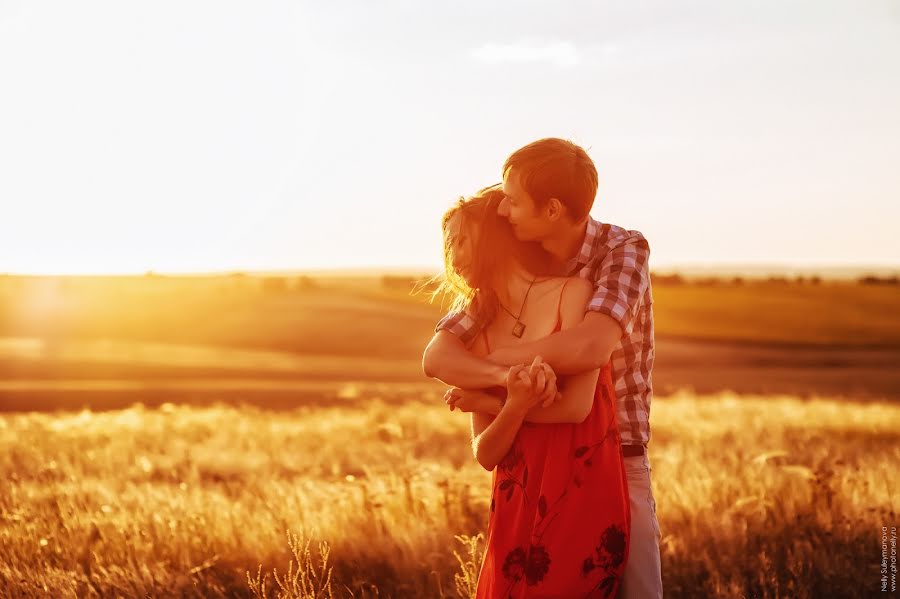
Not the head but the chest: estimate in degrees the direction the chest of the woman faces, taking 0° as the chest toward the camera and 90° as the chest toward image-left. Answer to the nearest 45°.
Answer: approximately 45°

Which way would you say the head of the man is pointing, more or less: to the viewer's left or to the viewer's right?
to the viewer's left
